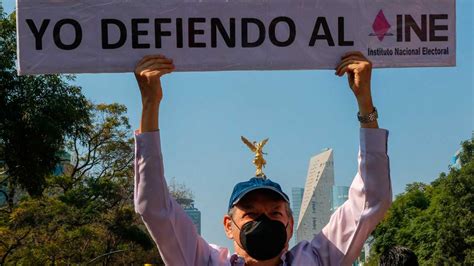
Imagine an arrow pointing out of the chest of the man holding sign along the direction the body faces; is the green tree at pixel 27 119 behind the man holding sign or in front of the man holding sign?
behind

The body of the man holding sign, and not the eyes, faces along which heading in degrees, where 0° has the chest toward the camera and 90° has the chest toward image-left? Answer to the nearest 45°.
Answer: approximately 0°

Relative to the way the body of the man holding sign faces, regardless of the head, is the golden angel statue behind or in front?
behind
